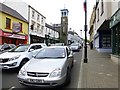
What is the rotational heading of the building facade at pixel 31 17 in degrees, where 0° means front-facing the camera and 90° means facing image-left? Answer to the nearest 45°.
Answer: approximately 315°

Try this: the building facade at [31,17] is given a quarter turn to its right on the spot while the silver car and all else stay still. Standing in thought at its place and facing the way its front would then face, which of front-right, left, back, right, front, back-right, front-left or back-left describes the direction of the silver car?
front-left

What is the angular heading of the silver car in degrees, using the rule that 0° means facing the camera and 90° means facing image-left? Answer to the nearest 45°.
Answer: approximately 45°

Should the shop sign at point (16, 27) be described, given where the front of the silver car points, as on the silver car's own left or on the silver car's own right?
on the silver car's own right
